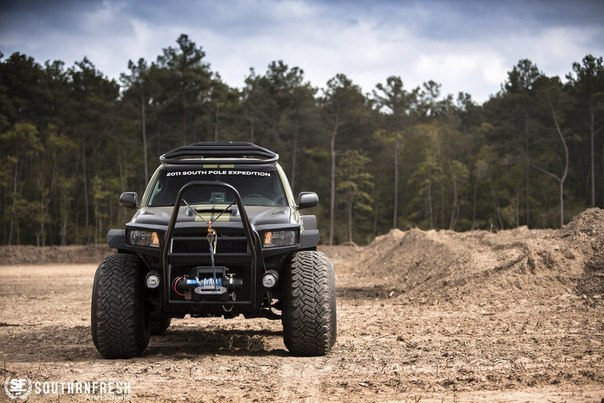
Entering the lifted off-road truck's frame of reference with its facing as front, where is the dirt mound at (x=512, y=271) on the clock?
The dirt mound is roughly at 7 o'clock from the lifted off-road truck.

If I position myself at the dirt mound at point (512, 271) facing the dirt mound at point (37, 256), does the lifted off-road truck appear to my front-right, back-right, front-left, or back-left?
back-left

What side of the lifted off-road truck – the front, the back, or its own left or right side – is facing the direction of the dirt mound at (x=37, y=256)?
back

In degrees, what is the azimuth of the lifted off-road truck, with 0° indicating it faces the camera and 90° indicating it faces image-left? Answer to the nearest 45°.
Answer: approximately 0°
